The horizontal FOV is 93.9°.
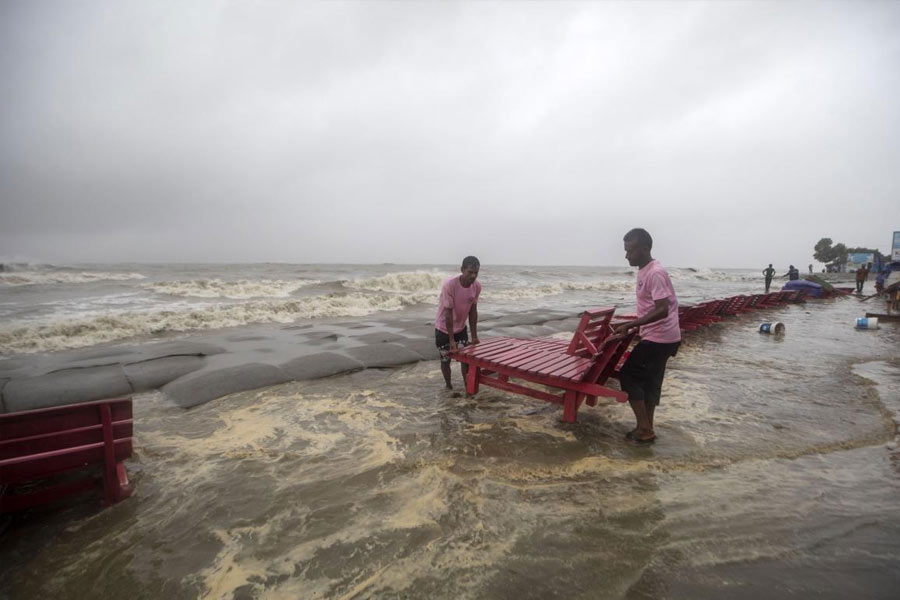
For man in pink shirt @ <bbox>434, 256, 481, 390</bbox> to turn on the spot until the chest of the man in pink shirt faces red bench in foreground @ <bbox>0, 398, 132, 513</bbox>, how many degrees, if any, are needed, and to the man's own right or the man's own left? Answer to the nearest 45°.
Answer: approximately 90° to the man's own right

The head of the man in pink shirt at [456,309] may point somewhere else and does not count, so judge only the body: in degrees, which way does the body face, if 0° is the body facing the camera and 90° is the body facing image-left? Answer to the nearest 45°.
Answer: approximately 315°

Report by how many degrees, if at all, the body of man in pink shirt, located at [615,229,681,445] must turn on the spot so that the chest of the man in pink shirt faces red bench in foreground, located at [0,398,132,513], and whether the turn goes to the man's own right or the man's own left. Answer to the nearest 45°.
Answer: approximately 45° to the man's own left

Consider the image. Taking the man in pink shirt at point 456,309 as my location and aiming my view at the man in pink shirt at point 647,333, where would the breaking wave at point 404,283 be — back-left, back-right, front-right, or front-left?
back-left

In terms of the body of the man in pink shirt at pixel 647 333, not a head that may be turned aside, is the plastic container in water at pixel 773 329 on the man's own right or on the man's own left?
on the man's own right

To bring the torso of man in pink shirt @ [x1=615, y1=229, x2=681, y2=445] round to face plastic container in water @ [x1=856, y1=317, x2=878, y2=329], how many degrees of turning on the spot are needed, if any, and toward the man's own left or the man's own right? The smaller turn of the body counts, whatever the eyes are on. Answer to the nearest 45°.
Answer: approximately 135° to the man's own right

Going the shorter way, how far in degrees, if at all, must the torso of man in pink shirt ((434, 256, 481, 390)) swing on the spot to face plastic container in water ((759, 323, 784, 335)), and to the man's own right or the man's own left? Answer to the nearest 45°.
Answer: approximately 90° to the man's own left

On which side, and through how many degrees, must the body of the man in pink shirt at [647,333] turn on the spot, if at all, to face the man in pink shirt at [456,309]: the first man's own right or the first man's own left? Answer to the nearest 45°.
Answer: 0° — they already face them

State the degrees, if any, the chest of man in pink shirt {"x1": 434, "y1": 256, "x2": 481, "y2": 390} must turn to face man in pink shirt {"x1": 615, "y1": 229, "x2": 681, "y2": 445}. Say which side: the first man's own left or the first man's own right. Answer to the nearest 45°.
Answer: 0° — they already face them

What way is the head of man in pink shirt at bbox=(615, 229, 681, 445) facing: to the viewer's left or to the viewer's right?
to the viewer's left

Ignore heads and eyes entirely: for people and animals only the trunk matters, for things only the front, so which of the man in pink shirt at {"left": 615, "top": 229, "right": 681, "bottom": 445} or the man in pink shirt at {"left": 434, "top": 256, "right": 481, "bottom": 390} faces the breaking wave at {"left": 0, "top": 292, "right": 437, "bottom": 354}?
the man in pink shirt at {"left": 615, "top": 229, "right": 681, "bottom": 445}

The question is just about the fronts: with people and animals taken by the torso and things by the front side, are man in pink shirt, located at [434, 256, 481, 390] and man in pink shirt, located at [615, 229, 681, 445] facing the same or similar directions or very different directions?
very different directions

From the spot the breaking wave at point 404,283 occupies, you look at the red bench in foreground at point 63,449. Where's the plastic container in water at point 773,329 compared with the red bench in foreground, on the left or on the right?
left

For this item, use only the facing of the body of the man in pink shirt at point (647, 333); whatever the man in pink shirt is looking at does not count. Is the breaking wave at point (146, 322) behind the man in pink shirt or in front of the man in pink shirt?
in front

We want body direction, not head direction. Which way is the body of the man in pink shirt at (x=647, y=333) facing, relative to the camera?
to the viewer's left

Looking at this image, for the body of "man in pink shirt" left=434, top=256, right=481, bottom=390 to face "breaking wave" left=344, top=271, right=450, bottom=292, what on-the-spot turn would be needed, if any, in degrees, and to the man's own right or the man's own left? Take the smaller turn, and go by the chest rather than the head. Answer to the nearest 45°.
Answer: approximately 135° to the man's own left

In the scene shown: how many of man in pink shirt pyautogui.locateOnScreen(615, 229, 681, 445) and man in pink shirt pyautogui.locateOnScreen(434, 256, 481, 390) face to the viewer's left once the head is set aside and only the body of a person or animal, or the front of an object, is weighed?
1

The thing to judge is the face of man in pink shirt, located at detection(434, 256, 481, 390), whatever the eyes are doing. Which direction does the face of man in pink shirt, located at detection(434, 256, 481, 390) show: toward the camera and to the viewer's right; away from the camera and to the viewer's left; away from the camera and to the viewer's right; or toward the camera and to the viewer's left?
toward the camera and to the viewer's right
